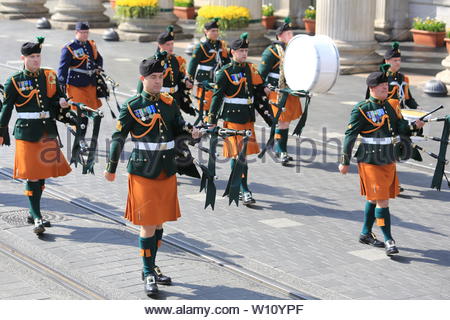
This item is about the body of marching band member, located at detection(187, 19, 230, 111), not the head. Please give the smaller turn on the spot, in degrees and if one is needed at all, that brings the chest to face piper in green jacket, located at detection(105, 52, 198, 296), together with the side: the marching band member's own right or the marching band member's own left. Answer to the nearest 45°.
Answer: approximately 45° to the marching band member's own right

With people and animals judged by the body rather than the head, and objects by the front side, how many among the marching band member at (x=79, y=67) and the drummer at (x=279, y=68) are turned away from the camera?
0

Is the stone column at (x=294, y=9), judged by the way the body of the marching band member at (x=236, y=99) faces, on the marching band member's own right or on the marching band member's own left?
on the marching band member's own left

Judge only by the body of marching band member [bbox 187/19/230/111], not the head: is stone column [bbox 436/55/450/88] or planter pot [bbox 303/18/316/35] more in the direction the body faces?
the stone column

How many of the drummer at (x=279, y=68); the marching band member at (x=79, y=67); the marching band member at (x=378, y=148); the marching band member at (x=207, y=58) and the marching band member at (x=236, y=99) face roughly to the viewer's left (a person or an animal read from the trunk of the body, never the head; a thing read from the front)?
0

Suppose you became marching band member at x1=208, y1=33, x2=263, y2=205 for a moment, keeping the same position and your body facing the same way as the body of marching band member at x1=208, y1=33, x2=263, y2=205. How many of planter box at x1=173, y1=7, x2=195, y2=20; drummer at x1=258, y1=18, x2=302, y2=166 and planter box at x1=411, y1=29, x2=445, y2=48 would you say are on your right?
0

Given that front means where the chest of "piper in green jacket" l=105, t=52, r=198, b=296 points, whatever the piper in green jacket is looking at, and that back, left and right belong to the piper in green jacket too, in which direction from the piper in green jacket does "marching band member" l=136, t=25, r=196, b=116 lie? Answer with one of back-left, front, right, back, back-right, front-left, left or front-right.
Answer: back-left

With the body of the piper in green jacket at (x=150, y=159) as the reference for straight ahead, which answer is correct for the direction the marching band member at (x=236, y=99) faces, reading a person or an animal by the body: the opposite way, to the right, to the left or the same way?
the same way

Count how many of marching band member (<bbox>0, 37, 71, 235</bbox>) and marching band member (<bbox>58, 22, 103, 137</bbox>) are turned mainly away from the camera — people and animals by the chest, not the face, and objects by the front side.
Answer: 0

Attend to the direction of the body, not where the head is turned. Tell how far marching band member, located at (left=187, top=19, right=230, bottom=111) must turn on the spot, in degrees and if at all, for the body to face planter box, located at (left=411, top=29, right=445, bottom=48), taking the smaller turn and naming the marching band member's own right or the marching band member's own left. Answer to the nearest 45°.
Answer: approximately 90° to the marching band member's own left

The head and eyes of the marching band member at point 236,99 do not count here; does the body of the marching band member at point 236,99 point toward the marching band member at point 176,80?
no

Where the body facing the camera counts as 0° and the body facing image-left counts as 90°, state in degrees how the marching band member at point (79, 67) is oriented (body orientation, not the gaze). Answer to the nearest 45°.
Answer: approximately 315°

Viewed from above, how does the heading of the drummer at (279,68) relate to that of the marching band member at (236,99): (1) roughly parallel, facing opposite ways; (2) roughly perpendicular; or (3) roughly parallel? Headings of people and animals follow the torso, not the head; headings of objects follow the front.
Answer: roughly parallel

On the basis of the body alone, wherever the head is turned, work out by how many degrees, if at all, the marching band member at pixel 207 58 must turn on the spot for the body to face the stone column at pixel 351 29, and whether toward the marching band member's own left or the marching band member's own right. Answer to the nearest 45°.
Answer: approximately 90° to the marching band member's own left

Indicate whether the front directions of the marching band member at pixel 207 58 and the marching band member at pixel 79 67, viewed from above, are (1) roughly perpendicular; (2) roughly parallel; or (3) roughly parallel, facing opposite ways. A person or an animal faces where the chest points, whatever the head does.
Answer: roughly parallel

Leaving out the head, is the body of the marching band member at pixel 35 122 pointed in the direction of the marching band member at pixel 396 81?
no

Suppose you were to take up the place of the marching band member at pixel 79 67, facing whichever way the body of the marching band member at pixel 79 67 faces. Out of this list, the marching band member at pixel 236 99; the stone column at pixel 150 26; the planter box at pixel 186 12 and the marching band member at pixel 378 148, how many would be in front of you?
2
